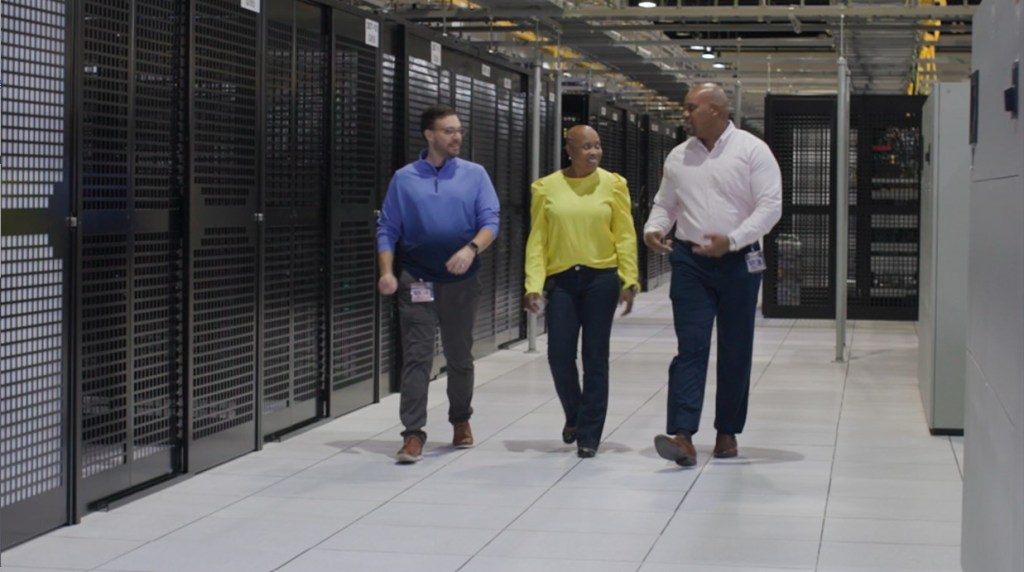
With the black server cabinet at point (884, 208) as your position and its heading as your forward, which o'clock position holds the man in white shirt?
The man in white shirt is roughly at 12 o'clock from the black server cabinet.

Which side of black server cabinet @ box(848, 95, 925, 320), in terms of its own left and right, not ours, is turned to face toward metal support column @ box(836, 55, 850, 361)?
front

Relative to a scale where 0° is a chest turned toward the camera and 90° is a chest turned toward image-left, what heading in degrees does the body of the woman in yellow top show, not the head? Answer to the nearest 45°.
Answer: approximately 0°

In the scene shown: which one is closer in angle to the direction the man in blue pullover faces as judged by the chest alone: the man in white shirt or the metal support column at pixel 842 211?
the man in white shirt

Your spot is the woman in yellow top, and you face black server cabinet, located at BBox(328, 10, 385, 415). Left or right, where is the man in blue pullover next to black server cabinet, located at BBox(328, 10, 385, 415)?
left

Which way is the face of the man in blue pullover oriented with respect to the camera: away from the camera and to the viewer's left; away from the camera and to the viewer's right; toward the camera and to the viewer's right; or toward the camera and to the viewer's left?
toward the camera and to the viewer's right

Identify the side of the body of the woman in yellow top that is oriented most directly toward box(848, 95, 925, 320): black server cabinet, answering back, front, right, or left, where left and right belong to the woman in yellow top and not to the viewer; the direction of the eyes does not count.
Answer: back

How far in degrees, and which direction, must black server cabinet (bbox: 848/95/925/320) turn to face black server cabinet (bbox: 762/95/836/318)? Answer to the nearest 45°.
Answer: approximately 90° to its right

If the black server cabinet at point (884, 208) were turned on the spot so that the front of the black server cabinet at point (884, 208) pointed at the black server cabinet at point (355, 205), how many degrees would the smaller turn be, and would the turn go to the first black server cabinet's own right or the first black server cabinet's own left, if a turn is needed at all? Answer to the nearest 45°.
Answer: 0° — it already faces it
